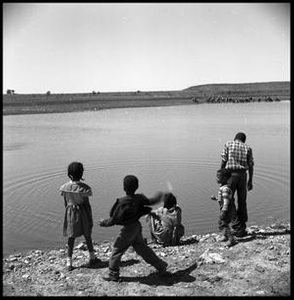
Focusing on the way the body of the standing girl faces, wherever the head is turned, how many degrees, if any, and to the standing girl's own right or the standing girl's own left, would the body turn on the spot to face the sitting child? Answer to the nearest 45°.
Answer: approximately 45° to the standing girl's own right

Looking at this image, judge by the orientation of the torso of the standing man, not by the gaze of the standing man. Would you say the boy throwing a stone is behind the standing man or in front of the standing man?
behind

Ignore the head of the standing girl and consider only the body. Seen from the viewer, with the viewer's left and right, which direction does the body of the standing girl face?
facing away from the viewer

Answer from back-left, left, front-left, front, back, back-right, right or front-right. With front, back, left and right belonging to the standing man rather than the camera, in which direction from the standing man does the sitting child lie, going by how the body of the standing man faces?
left

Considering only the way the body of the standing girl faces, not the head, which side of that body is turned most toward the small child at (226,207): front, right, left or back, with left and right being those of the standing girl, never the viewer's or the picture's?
right

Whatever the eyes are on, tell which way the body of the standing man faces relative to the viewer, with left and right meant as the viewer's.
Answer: facing away from the viewer

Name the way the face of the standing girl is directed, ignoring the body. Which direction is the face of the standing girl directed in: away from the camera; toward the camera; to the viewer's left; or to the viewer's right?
away from the camera

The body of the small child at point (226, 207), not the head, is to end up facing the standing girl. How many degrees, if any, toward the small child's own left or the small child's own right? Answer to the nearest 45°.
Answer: approximately 45° to the small child's own left
